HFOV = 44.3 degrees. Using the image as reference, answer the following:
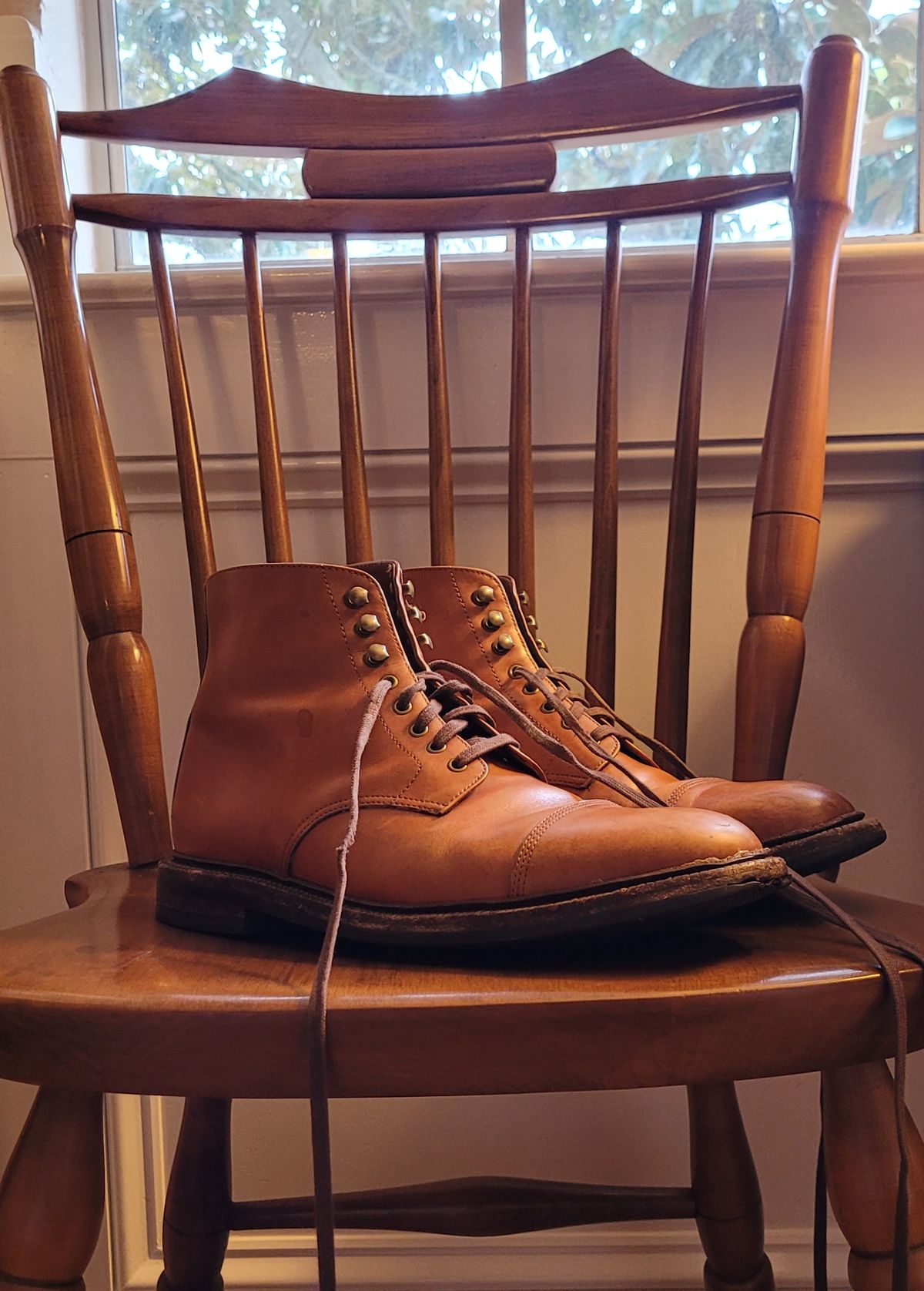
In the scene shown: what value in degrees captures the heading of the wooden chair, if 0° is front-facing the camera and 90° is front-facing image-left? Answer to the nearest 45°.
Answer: approximately 0°

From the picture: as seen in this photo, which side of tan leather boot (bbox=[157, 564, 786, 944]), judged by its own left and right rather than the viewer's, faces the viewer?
right
